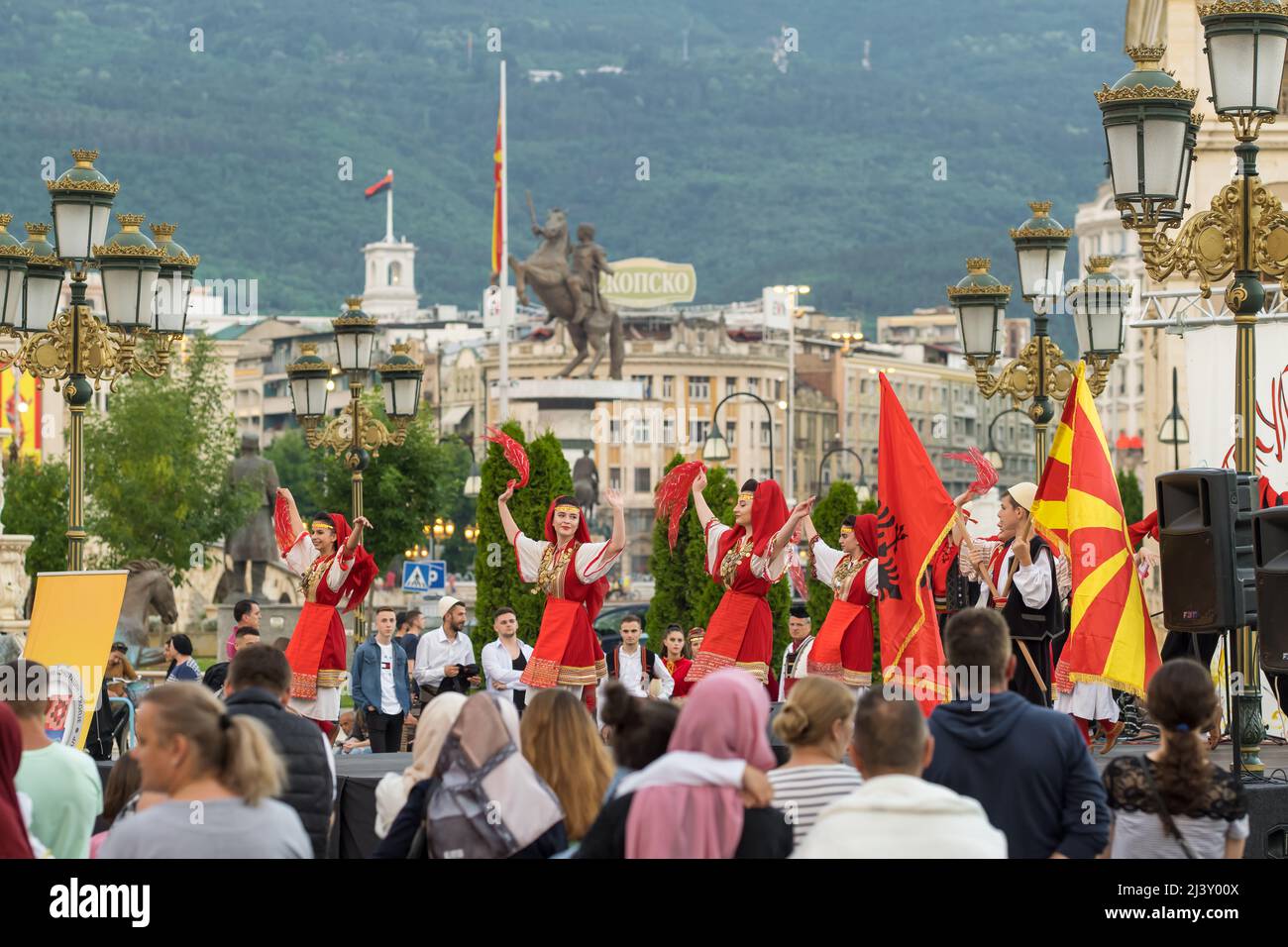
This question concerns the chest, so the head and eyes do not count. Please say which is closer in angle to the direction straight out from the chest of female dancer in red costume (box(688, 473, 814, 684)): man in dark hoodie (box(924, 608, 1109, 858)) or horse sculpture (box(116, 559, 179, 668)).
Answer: the man in dark hoodie

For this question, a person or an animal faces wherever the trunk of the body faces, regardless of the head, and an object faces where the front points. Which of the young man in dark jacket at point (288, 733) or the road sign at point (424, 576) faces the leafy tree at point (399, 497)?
the young man in dark jacket

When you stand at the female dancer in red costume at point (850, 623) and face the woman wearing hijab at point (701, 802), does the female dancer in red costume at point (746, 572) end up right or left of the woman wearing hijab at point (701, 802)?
right

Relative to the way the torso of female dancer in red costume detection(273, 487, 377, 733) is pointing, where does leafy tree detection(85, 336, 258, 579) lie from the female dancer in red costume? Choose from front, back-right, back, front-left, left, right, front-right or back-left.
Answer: back-right

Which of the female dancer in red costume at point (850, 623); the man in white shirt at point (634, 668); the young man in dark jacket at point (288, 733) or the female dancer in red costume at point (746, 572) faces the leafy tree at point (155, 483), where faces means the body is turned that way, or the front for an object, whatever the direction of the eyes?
the young man in dark jacket

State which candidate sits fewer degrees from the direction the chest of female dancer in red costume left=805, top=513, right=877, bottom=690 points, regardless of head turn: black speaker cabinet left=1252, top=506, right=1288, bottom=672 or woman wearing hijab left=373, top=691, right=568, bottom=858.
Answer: the woman wearing hijab

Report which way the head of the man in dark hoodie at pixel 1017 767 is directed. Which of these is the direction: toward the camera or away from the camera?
away from the camera

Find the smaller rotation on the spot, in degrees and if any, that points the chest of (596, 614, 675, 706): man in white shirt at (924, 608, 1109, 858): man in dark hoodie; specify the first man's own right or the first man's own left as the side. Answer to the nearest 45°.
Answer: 0° — they already face them

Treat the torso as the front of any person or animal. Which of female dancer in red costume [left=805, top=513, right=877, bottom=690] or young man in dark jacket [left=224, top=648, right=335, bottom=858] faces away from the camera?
the young man in dark jacket

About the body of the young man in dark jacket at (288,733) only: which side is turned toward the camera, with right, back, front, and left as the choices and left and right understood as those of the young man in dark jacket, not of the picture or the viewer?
back

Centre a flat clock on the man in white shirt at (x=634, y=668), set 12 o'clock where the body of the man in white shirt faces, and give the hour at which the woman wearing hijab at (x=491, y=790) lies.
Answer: The woman wearing hijab is roughly at 12 o'clock from the man in white shirt.
